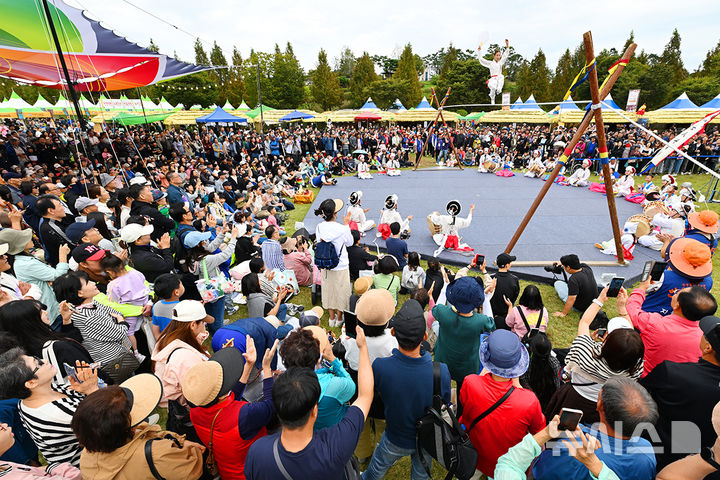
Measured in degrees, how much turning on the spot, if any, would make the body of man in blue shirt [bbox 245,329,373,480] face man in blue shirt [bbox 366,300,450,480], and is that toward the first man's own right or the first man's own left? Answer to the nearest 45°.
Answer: approximately 45° to the first man's own right

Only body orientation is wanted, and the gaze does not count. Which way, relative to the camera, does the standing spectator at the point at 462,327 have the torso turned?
away from the camera

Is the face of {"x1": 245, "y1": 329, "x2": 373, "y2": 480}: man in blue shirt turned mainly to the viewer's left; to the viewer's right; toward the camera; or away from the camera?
away from the camera

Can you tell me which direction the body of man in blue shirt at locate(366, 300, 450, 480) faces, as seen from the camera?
away from the camera

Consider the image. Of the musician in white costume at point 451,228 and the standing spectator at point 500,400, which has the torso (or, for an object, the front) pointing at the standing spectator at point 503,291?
the standing spectator at point 500,400

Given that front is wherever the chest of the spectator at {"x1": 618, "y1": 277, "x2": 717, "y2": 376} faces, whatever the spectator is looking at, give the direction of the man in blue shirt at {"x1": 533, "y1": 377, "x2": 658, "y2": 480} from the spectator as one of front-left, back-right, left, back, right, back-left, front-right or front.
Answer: back-left

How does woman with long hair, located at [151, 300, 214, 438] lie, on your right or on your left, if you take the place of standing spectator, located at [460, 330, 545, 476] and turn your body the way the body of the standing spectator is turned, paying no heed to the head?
on your left

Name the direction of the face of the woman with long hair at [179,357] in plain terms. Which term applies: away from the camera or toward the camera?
away from the camera

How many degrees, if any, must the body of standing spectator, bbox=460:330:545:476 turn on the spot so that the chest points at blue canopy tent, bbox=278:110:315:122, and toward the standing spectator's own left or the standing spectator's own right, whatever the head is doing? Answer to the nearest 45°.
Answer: approximately 45° to the standing spectator's own left

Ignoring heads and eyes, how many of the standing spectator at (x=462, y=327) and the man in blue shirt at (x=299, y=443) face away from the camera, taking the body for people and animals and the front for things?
2

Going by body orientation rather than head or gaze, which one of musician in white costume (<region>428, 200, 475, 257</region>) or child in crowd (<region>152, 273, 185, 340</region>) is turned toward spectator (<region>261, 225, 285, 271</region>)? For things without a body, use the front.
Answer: the child in crowd
